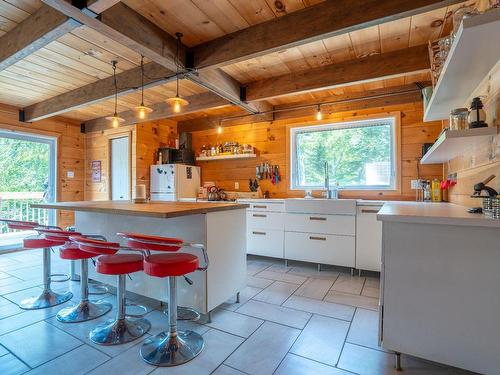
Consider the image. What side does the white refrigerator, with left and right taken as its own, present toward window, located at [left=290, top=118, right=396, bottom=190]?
left

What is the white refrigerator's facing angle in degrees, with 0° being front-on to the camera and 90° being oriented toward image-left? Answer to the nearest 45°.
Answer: approximately 45°

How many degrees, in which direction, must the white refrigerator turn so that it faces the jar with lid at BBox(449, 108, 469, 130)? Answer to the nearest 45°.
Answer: approximately 90° to its left

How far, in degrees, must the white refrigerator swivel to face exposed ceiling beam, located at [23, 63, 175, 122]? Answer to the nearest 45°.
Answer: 0° — it already faces it

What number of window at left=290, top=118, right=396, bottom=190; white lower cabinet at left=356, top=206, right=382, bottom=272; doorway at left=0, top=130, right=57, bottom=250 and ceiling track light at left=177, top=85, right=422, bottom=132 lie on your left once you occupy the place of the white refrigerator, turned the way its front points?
3

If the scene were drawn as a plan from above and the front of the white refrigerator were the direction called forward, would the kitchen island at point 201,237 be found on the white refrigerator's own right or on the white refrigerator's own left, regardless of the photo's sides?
on the white refrigerator's own left

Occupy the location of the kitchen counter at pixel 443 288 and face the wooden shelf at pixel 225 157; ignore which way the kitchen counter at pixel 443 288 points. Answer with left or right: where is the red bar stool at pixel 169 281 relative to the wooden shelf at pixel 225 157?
left

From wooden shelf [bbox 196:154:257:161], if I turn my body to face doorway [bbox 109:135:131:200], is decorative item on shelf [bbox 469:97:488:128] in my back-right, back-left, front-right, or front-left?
back-left

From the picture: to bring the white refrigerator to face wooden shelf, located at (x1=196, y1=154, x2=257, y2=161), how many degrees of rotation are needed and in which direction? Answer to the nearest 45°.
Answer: approximately 135° to its left

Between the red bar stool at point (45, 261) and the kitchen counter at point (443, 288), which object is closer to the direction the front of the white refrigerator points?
the red bar stool

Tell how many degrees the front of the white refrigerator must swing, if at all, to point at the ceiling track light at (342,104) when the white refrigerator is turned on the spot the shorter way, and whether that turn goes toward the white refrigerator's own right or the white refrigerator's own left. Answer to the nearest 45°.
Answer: approximately 90° to the white refrigerator's own left

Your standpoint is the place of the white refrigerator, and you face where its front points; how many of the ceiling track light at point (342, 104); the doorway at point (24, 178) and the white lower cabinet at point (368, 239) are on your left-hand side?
2

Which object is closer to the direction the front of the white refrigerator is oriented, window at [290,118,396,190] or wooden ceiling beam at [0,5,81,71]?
the wooden ceiling beam

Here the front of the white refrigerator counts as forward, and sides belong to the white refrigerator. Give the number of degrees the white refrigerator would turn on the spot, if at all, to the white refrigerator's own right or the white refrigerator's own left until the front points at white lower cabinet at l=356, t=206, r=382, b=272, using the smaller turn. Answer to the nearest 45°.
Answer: approximately 90° to the white refrigerator's own left
